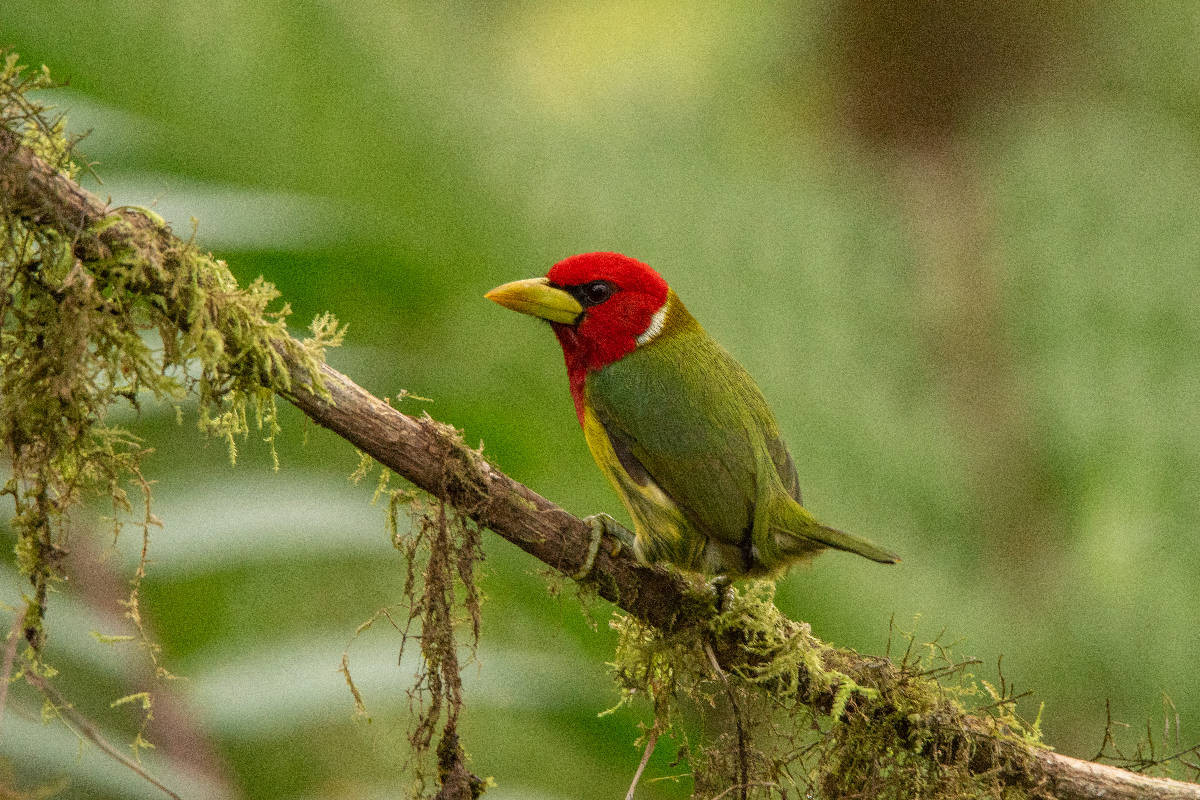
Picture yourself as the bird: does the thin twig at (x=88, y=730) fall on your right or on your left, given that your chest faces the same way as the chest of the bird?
on your left

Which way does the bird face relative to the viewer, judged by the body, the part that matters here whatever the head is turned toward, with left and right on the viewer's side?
facing to the left of the viewer

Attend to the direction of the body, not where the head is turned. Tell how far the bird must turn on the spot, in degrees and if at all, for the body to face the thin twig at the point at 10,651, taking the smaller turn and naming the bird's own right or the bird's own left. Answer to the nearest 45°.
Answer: approximately 45° to the bird's own left
